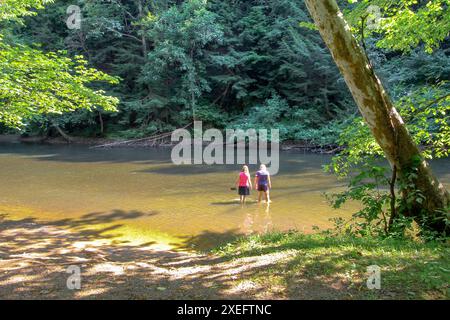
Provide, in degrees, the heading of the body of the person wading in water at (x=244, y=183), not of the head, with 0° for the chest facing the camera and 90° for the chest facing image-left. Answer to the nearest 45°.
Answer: approximately 180°

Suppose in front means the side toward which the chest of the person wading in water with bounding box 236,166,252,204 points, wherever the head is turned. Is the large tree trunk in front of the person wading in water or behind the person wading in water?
behind
